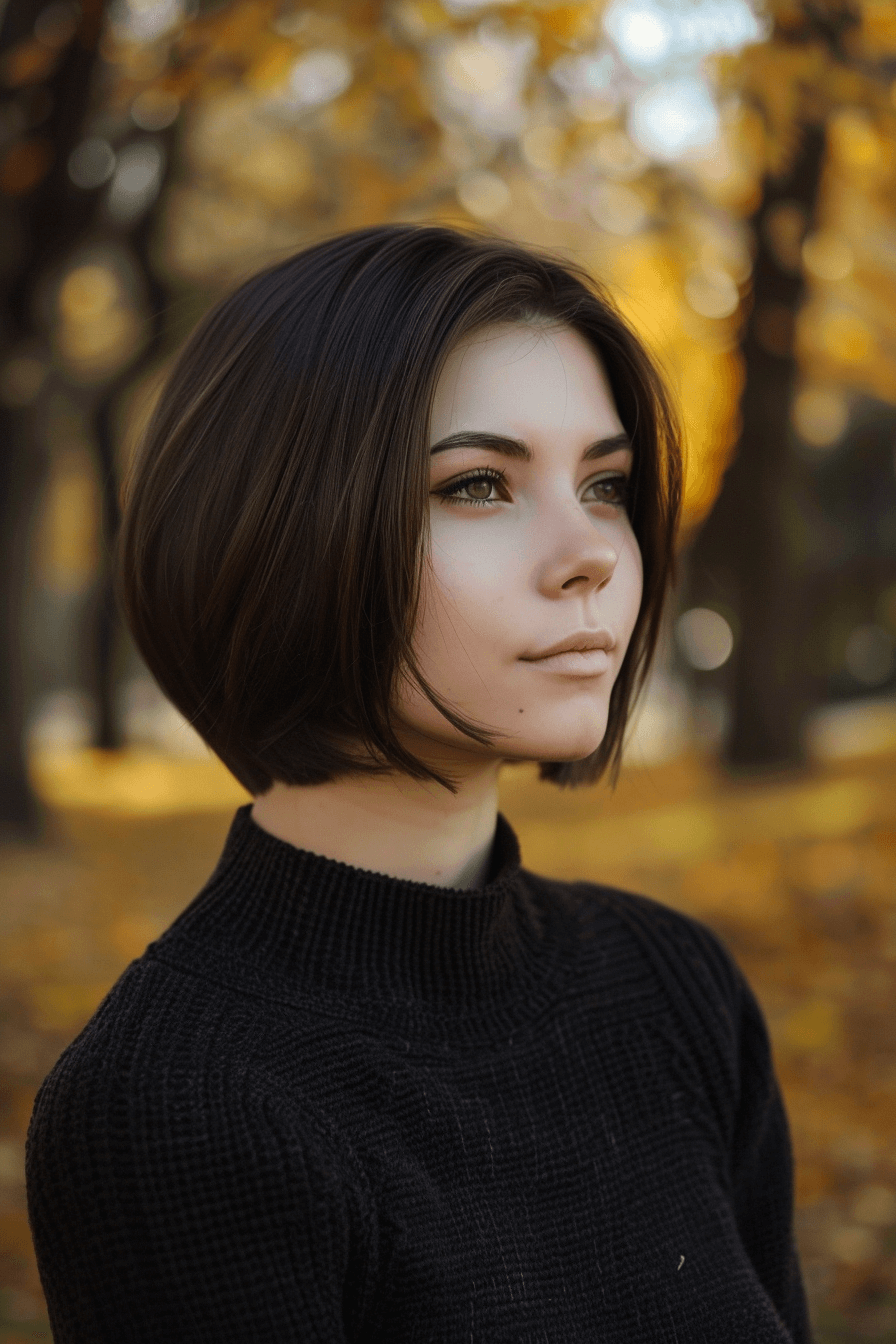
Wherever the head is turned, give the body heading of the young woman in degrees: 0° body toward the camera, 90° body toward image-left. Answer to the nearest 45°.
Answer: approximately 315°

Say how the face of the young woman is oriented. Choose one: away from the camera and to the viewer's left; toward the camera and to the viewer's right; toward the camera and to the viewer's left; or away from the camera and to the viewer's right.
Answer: toward the camera and to the viewer's right

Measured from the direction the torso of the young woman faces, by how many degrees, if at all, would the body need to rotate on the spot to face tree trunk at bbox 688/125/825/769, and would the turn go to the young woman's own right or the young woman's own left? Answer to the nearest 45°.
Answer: approximately 135° to the young woman's own left
